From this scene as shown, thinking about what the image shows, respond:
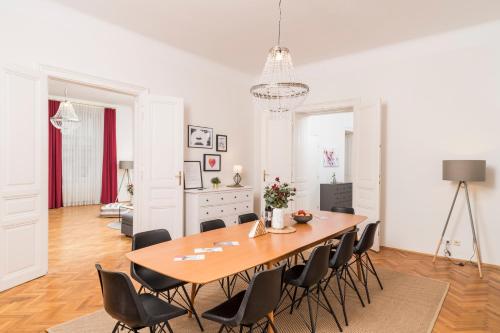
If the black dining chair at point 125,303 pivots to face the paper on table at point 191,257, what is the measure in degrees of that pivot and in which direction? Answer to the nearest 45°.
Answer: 0° — it already faces it

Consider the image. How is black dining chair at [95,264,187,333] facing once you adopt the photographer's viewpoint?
facing away from the viewer and to the right of the viewer

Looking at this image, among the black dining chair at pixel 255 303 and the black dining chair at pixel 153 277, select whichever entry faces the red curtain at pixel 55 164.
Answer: the black dining chair at pixel 255 303

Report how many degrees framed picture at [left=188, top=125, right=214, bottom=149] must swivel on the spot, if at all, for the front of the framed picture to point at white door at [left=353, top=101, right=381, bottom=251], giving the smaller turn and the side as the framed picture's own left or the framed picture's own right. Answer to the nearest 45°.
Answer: approximately 45° to the framed picture's own left

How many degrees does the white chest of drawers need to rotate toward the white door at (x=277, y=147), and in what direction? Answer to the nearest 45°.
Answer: approximately 90° to its left

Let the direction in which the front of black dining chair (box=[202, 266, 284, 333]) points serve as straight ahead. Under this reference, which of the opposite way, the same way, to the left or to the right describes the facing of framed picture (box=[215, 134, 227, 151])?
the opposite way

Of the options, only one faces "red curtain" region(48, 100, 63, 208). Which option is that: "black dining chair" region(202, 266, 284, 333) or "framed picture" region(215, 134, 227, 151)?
the black dining chair

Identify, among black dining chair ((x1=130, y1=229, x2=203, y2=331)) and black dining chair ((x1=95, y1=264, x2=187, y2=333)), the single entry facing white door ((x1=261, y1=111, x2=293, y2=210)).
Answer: black dining chair ((x1=95, y1=264, x2=187, y2=333))

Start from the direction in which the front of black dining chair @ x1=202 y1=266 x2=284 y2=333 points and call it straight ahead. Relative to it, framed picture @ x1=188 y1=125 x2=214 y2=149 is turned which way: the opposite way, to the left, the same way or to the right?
the opposite way

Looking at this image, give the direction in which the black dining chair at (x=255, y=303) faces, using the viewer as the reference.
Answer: facing away from the viewer and to the left of the viewer
